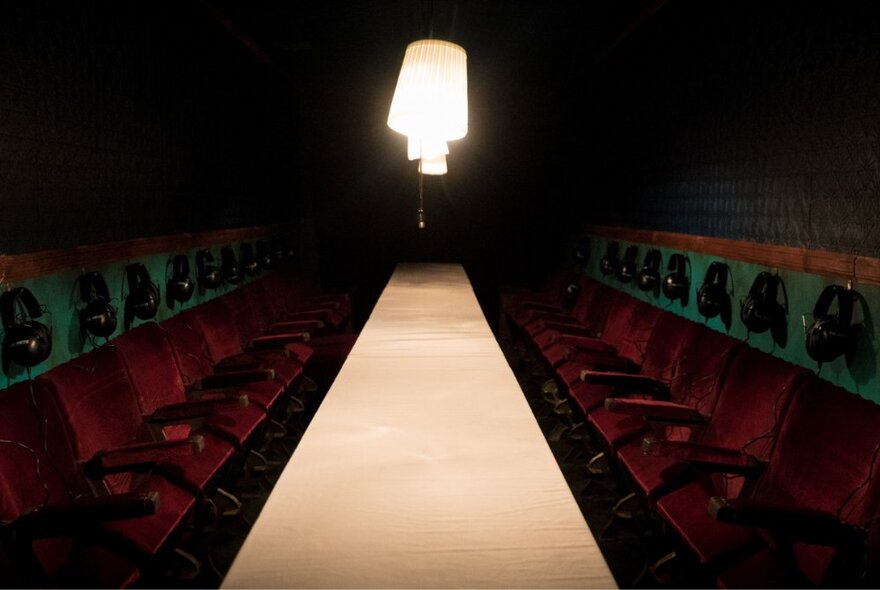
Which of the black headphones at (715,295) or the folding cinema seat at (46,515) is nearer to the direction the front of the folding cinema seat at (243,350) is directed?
the black headphones

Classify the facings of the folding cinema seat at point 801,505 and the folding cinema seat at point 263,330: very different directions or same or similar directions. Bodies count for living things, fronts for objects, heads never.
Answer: very different directions

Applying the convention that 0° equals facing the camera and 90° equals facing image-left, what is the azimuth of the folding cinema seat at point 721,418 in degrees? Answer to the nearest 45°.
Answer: approximately 45°

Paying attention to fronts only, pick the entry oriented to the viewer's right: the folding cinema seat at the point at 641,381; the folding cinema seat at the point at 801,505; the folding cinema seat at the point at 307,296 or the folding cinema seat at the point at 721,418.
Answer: the folding cinema seat at the point at 307,296

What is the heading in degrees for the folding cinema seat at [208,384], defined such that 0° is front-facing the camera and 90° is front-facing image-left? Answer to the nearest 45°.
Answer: approximately 315°

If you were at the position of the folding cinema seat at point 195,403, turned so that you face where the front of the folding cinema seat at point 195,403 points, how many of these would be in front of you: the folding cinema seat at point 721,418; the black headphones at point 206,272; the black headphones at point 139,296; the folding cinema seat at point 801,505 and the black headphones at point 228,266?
2

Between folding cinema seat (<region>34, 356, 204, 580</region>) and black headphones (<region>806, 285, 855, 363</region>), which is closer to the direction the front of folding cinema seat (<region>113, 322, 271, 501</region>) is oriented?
the black headphones

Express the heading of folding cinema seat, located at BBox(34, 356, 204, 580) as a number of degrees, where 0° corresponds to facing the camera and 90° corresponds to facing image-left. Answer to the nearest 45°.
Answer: approximately 315°

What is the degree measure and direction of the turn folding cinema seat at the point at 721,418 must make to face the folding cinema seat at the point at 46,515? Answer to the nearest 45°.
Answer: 0° — it already faces it

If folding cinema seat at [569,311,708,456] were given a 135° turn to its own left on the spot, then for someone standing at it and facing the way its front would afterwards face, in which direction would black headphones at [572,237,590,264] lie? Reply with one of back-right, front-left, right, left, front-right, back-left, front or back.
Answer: left

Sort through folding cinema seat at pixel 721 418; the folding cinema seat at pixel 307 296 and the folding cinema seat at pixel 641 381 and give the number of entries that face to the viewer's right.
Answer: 1

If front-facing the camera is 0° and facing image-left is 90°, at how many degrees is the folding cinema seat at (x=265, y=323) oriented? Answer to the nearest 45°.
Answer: approximately 270°

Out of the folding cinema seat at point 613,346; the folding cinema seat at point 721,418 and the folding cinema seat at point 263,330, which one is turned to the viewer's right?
the folding cinema seat at point 263,330

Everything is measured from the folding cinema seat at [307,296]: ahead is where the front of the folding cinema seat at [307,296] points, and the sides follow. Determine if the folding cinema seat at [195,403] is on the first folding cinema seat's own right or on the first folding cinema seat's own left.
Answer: on the first folding cinema seat's own right

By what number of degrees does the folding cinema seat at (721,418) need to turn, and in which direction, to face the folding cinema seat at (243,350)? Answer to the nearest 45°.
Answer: approximately 45° to its right

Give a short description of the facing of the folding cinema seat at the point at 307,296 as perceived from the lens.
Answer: facing to the right of the viewer

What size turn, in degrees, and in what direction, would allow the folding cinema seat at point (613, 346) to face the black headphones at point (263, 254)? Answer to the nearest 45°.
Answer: approximately 45° to its right
